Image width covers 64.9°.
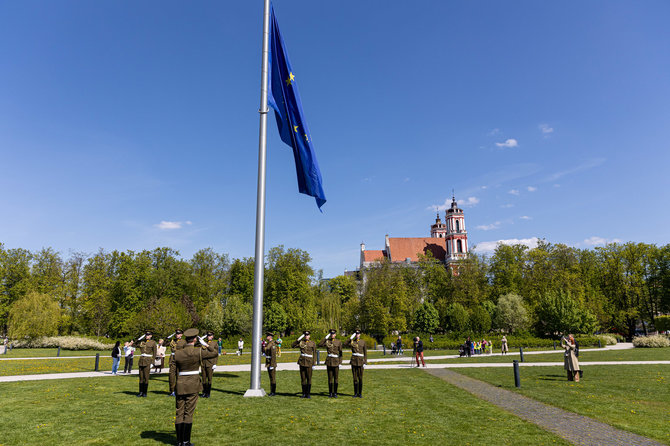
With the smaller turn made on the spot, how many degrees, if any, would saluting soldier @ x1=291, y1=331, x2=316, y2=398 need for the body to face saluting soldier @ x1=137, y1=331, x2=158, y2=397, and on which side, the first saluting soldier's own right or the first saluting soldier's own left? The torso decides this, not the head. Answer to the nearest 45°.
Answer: approximately 90° to the first saluting soldier's own right

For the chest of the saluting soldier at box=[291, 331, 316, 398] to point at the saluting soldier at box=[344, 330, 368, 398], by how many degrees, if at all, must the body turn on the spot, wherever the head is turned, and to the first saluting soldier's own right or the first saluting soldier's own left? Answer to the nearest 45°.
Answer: approximately 90° to the first saluting soldier's own left

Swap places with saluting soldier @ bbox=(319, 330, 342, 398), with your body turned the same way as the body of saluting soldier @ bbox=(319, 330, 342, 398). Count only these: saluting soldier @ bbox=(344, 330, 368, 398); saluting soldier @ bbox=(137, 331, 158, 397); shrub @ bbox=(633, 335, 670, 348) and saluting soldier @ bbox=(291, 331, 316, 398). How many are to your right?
2

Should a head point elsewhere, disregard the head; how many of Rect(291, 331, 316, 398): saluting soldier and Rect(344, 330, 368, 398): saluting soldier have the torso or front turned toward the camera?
2

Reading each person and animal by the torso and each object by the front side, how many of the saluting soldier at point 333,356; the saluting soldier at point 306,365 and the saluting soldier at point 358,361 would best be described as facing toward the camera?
3

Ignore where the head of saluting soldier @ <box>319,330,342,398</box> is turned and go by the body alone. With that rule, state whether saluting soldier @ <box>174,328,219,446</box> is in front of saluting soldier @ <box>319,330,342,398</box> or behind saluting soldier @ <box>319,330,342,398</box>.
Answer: in front

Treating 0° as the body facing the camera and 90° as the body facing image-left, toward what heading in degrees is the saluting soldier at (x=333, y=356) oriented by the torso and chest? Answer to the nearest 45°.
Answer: approximately 0°

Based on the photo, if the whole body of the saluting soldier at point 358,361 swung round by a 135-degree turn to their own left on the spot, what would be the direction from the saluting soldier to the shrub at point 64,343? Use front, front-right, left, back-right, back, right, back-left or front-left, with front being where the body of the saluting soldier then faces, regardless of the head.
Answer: left
